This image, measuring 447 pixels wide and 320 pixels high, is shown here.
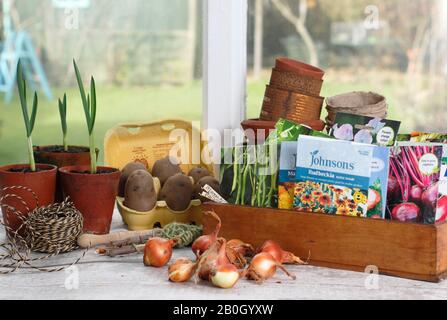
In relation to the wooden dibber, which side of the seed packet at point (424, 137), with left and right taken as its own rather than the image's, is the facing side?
right

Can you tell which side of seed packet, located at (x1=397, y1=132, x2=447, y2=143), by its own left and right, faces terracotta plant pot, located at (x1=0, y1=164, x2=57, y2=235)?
right

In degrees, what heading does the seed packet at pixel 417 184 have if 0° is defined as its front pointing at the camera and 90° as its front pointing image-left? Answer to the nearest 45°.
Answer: approximately 0°

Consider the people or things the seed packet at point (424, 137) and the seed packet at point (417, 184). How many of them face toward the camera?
2

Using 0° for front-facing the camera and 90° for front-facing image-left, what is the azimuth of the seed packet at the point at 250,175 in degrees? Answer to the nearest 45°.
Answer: approximately 0°

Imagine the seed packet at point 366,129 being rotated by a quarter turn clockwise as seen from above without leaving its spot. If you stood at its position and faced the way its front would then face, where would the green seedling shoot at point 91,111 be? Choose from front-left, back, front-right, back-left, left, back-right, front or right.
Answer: front

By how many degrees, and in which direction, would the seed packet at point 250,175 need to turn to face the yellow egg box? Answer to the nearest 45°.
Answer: approximately 135° to its right
